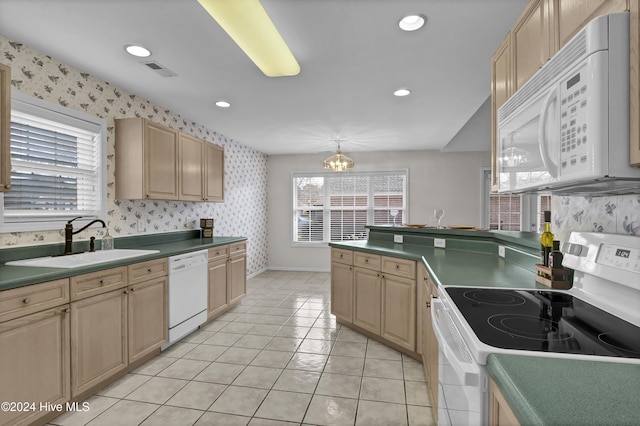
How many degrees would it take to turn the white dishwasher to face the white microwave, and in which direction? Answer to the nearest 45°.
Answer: approximately 45° to its right

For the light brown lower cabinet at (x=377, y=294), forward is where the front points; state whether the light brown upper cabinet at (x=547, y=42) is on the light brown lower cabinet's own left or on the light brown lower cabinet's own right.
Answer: on the light brown lower cabinet's own left

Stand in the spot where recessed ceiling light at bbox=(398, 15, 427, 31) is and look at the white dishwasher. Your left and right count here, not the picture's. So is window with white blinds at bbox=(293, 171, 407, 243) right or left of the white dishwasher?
right

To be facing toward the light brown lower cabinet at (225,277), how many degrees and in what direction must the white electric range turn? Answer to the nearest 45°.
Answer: approximately 45° to its right

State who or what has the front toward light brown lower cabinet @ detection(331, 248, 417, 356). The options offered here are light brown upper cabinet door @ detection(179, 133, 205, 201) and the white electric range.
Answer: the light brown upper cabinet door

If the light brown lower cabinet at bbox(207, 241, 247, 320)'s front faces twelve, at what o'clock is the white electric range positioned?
The white electric range is roughly at 1 o'clock from the light brown lower cabinet.

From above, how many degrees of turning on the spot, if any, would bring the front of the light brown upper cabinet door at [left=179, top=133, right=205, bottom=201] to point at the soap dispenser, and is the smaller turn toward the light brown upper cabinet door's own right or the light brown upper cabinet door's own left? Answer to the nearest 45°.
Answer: approximately 90° to the light brown upper cabinet door's own right

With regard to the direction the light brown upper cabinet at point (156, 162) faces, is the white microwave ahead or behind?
ahead

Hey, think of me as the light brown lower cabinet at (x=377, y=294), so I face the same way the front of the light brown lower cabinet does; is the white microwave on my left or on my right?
on my left

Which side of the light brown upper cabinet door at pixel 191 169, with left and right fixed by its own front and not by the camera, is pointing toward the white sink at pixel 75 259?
right

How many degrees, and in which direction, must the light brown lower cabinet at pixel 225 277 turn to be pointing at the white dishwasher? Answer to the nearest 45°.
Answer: approximately 90° to its right

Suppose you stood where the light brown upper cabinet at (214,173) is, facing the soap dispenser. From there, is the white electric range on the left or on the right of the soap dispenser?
left
